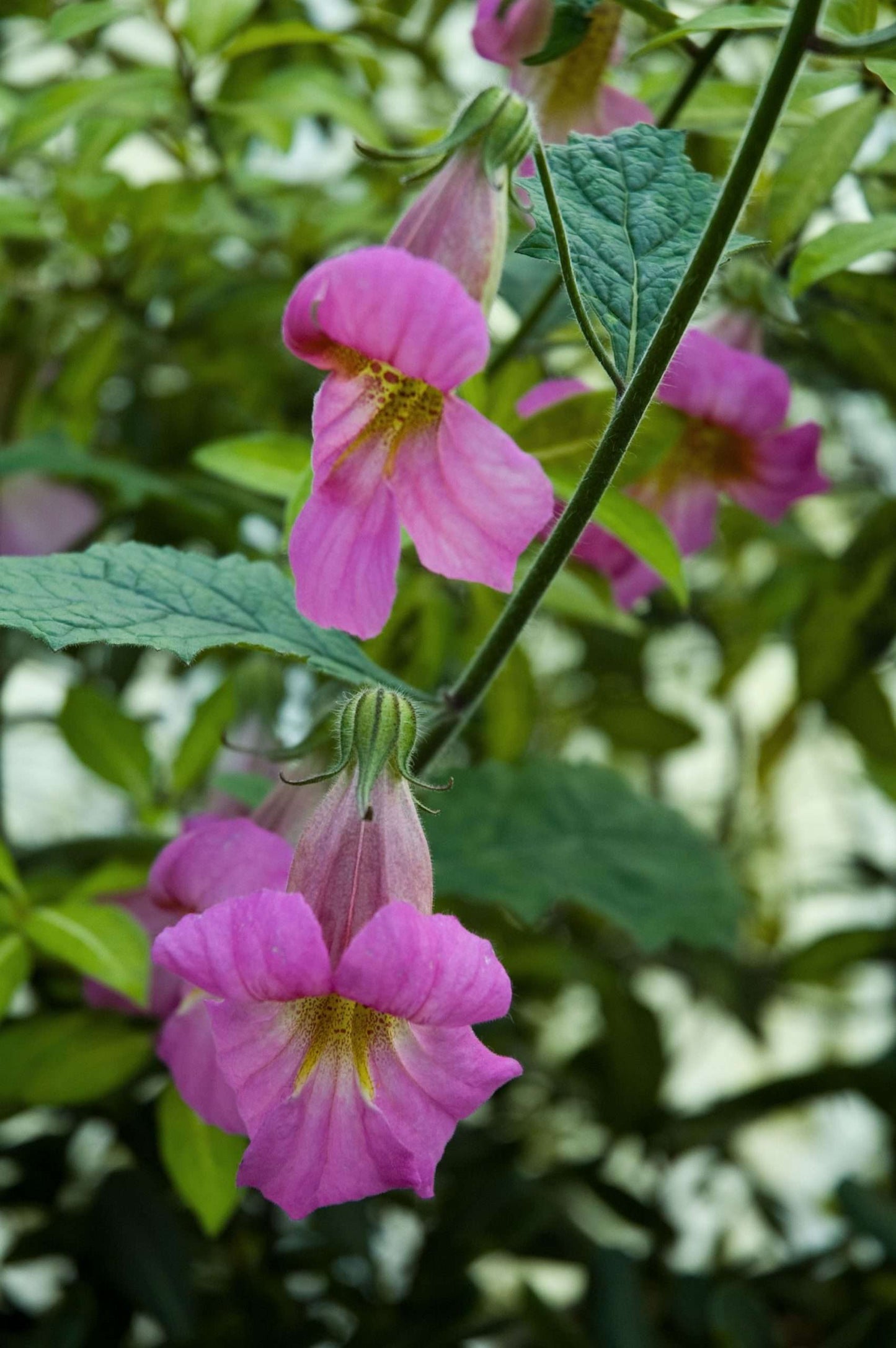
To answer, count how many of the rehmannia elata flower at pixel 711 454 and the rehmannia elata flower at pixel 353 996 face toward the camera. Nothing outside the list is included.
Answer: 2

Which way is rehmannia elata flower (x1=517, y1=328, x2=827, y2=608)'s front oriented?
toward the camera

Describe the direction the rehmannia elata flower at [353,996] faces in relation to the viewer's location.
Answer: facing the viewer

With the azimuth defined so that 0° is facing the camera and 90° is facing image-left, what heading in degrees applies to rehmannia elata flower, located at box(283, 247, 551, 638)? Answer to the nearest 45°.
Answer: approximately 45°
